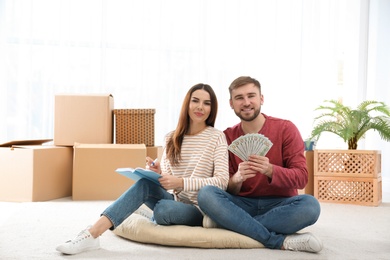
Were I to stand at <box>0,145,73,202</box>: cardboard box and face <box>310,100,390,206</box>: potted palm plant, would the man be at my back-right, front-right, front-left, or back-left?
front-right

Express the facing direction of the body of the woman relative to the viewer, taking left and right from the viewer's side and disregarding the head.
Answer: facing the viewer and to the left of the viewer

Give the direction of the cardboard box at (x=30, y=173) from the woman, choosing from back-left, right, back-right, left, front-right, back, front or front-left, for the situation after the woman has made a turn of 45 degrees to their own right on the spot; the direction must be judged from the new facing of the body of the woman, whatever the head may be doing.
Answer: front-right

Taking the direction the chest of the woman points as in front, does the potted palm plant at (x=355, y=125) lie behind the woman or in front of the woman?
behind

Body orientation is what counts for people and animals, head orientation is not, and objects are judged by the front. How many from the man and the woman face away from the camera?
0

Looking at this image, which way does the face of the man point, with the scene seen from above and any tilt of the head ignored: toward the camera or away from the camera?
toward the camera

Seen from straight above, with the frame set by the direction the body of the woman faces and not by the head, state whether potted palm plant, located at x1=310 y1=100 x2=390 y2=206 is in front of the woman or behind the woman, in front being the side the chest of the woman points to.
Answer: behind

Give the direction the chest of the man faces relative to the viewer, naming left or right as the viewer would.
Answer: facing the viewer

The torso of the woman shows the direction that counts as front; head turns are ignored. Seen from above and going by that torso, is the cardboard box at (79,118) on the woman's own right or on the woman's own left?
on the woman's own right

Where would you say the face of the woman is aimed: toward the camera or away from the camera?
toward the camera

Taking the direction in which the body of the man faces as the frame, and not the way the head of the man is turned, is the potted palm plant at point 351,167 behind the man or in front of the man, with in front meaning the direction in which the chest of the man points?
behind

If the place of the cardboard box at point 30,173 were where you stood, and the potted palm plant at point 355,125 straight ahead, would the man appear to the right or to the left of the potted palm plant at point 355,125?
right

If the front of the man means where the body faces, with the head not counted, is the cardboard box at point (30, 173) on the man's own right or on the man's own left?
on the man's own right

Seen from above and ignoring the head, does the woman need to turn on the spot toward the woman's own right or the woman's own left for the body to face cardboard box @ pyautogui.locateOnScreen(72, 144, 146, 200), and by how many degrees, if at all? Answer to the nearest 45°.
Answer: approximately 135° to the woman's own right
